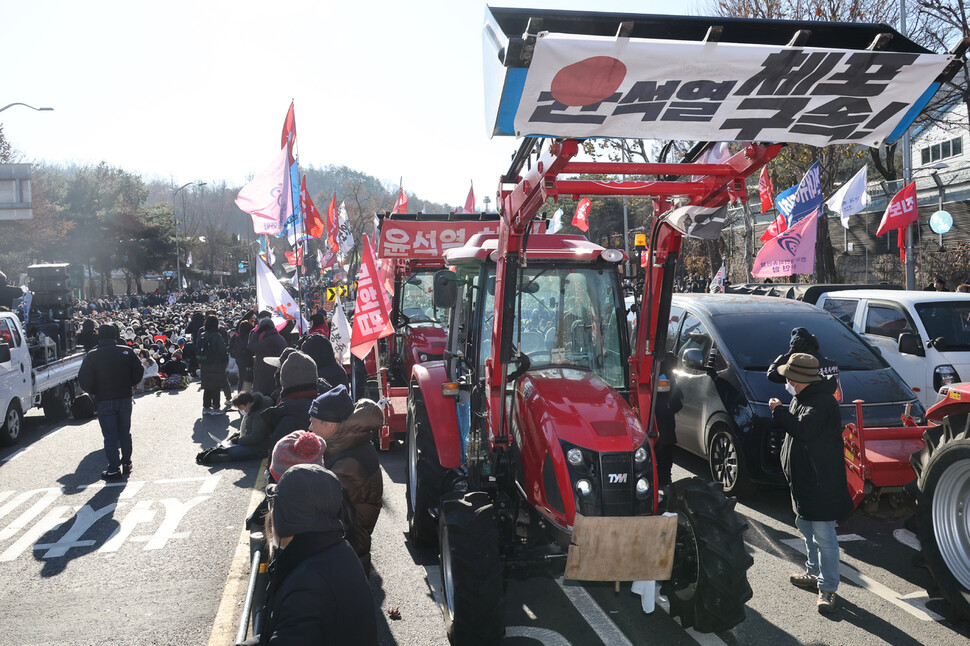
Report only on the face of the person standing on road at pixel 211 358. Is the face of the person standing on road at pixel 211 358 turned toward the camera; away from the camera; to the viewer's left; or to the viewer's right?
away from the camera

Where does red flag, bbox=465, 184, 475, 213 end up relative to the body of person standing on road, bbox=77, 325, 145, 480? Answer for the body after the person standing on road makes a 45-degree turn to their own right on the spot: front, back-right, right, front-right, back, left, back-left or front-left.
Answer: front

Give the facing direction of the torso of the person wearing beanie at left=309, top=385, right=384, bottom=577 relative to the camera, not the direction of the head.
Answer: to the viewer's left

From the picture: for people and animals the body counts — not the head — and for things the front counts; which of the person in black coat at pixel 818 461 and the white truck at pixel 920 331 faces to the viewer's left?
the person in black coat

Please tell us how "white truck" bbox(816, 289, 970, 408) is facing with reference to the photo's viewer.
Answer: facing the viewer and to the right of the viewer

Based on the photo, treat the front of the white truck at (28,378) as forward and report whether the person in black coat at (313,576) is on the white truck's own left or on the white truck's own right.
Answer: on the white truck's own left

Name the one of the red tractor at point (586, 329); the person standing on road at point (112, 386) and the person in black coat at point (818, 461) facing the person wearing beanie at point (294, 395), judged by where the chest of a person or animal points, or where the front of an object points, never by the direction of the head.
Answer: the person in black coat

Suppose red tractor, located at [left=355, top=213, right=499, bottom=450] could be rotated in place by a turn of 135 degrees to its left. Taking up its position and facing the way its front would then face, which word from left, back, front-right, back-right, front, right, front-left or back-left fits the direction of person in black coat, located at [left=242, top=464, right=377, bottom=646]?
back

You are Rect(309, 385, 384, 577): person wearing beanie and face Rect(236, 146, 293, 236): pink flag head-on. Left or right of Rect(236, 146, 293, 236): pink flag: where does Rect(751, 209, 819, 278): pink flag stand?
right

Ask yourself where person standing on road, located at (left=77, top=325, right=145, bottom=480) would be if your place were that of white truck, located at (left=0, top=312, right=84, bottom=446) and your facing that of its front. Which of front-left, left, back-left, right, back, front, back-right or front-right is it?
front-left

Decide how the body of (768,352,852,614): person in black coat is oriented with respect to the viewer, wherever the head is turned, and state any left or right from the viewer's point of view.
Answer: facing to the left of the viewer

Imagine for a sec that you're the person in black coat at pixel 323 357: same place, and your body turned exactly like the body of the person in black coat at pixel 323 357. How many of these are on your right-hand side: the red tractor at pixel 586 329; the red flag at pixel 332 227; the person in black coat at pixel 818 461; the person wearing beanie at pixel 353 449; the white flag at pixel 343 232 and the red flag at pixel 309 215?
3

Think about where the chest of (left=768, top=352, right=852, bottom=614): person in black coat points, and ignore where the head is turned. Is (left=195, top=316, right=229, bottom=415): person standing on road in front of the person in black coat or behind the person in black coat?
in front

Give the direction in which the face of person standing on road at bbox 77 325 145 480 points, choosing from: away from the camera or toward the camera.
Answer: away from the camera

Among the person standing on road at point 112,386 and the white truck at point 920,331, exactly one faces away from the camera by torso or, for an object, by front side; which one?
the person standing on road

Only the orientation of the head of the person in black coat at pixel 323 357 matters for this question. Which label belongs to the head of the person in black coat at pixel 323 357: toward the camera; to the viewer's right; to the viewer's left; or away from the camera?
away from the camera
